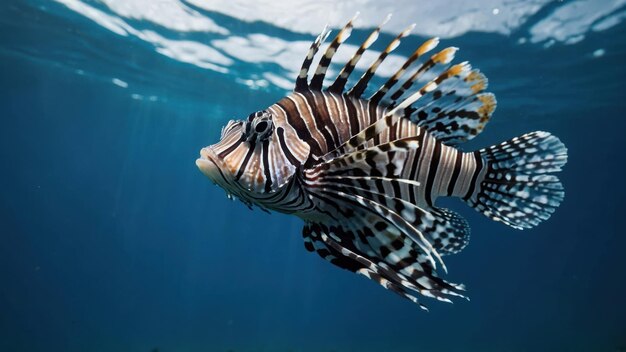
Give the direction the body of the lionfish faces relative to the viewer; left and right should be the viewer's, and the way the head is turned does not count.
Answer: facing to the left of the viewer
